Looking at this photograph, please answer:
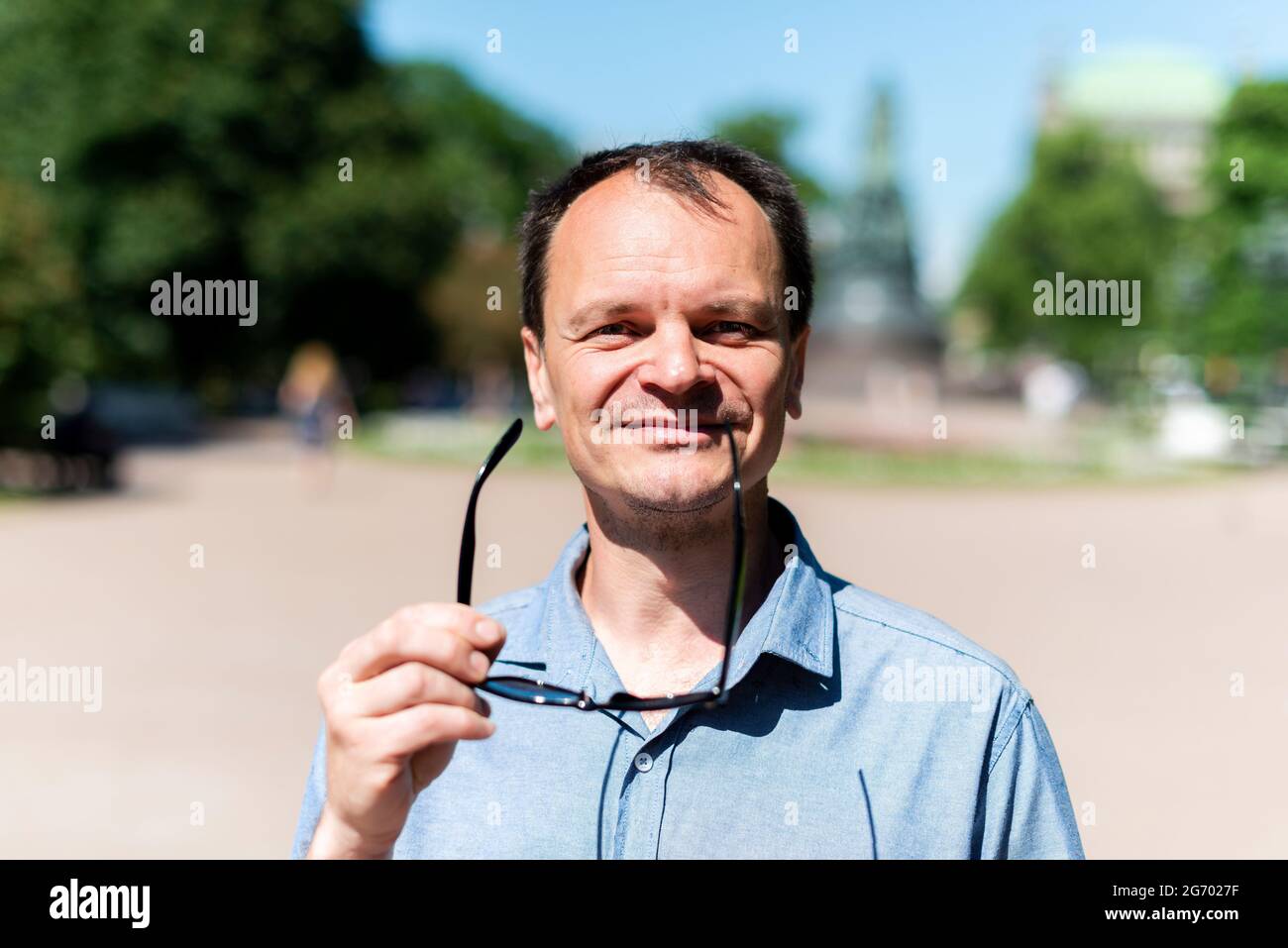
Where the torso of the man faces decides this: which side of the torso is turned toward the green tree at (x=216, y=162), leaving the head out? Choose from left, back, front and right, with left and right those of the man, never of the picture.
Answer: back

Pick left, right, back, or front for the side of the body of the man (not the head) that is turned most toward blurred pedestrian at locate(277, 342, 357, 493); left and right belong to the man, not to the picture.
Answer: back

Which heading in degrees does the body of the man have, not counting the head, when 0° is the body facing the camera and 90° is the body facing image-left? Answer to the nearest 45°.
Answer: approximately 0°

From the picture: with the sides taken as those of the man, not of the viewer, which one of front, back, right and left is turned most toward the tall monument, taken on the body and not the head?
back

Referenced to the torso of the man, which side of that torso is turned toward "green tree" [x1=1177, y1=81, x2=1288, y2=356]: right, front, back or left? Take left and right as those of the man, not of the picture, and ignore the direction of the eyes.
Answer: back
